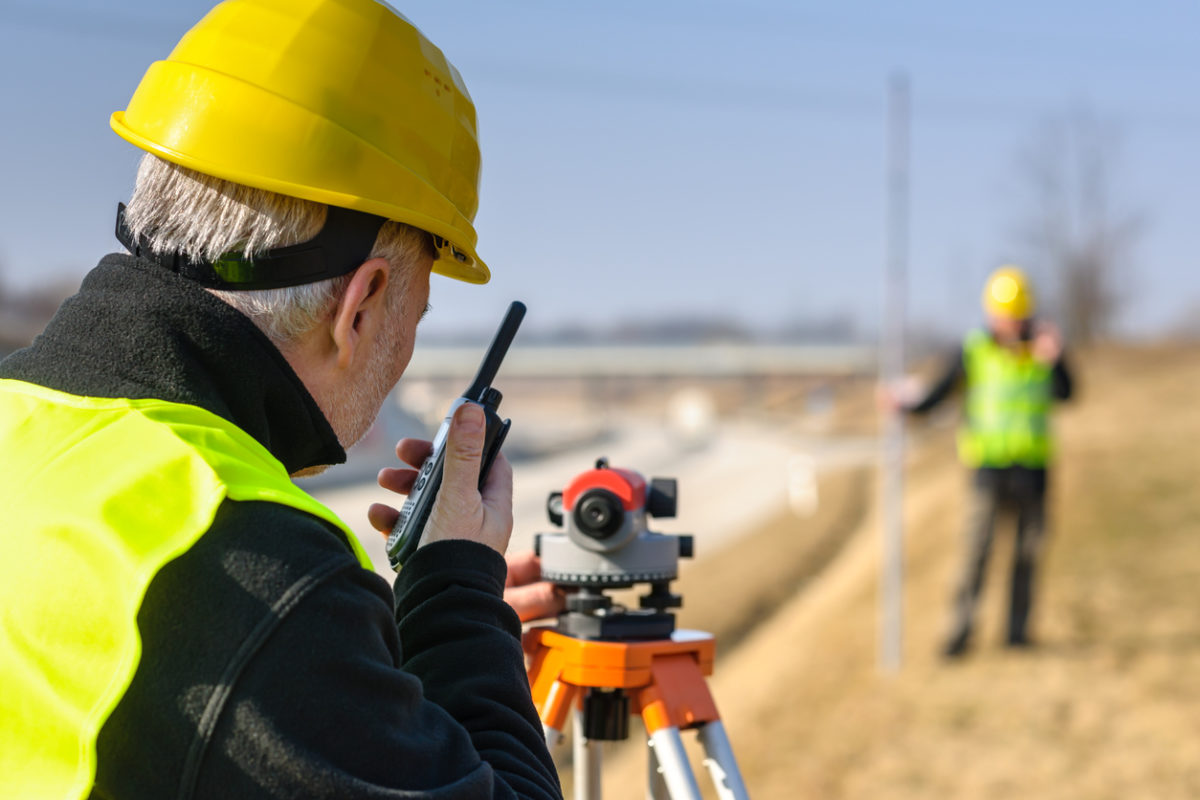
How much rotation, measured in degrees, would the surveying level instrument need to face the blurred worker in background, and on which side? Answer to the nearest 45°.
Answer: approximately 45° to its right

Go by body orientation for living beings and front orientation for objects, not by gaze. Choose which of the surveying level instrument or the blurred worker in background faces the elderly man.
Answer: the blurred worker in background

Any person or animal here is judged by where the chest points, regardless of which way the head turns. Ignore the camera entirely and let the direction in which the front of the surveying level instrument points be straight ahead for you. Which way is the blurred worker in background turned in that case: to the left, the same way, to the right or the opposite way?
the opposite way

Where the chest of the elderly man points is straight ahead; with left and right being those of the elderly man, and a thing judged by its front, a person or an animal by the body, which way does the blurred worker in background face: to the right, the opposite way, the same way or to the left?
the opposite way

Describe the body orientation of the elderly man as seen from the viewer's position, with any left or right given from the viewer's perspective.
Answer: facing away from the viewer and to the right of the viewer

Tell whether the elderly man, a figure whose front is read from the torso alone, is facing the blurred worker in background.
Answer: yes

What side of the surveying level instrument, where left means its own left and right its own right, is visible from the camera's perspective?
back

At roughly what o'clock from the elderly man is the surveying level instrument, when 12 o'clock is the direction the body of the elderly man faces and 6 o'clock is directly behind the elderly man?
The surveying level instrument is roughly at 12 o'clock from the elderly man.

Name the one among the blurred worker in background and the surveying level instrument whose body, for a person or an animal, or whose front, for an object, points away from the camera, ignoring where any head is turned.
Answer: the surveying level instrument

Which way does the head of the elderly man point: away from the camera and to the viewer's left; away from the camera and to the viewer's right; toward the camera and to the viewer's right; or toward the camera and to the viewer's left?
away from the camera and to the viewer's right

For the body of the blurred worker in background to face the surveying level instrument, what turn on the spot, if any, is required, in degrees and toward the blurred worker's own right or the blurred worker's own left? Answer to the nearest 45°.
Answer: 0° — they already face it

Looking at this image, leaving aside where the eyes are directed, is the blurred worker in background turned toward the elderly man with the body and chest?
yes

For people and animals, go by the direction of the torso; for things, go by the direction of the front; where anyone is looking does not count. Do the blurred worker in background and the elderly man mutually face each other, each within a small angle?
yes
